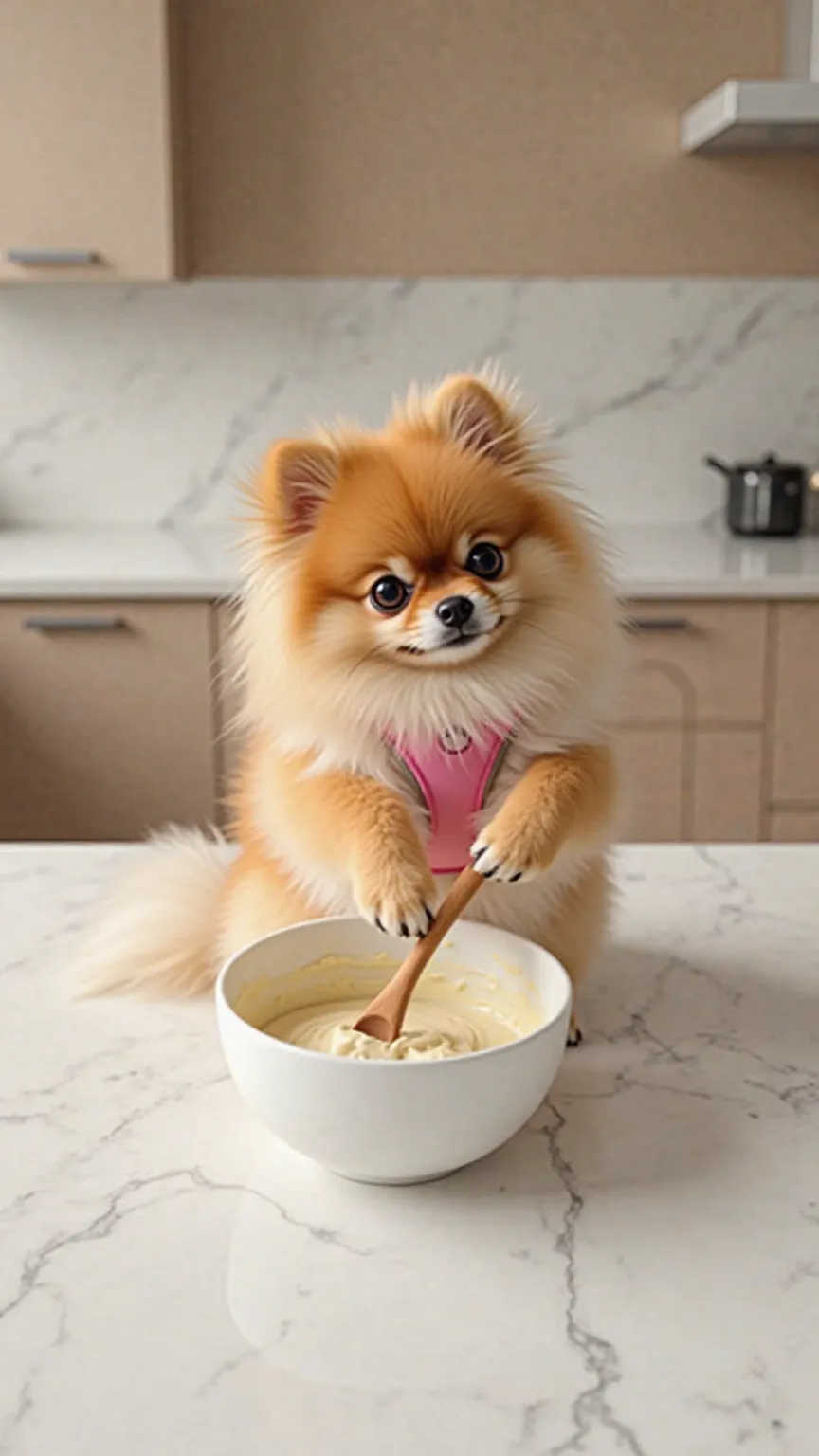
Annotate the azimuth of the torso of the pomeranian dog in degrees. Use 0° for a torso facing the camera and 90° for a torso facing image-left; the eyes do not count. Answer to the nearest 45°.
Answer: approximately 0°

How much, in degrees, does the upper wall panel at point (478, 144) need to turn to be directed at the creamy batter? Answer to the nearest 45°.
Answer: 0° — it already faces it

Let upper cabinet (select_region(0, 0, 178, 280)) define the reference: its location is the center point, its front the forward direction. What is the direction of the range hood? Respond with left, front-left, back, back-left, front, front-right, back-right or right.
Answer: left

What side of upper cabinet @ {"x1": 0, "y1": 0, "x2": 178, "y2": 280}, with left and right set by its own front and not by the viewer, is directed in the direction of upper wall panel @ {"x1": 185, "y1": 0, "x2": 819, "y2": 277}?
left

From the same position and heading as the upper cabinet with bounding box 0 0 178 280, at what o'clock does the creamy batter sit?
The creamy batter is roughly at 12 o'clock from the upper cabinet.

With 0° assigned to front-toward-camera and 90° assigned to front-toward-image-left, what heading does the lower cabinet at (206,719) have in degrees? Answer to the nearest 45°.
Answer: approximately 0°
